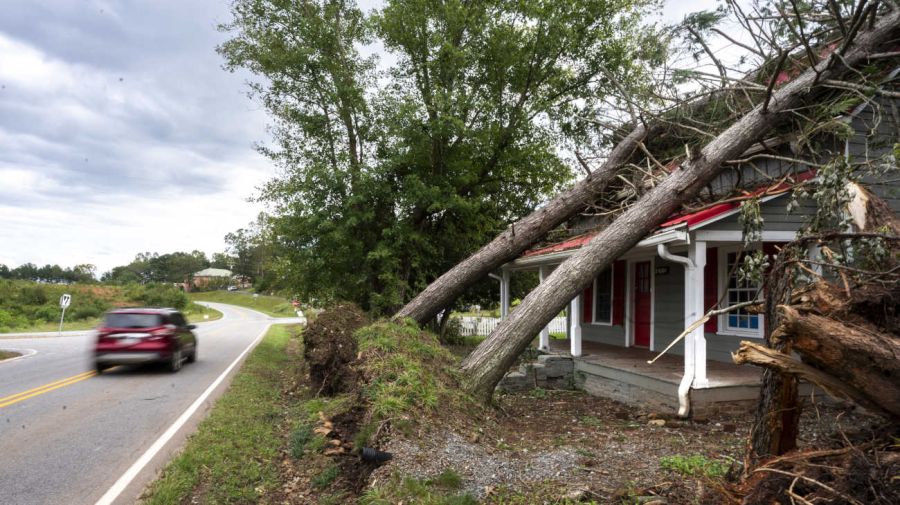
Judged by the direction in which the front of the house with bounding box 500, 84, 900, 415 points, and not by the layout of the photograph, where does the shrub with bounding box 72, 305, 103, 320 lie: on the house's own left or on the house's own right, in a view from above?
on the house's own right

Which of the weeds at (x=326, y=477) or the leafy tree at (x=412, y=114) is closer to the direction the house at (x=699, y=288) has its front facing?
the weeds

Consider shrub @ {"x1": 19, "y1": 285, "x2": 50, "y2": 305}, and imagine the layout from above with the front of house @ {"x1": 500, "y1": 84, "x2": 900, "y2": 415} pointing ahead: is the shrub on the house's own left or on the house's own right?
on the house's own right

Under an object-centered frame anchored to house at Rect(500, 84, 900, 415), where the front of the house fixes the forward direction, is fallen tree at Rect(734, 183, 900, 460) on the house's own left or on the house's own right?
on the house's own left

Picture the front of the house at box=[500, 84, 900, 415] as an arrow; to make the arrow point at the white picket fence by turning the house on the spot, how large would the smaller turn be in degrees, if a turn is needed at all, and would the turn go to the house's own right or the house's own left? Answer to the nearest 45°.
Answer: approximately 90° to the house's own right

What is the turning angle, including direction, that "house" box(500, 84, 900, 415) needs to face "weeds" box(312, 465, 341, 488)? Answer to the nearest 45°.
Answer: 0° — it already faces it

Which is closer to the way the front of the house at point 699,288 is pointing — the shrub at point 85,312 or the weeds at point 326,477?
the weeds

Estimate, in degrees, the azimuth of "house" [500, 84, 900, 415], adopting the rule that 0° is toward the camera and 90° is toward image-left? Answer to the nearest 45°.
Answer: approximately 45°

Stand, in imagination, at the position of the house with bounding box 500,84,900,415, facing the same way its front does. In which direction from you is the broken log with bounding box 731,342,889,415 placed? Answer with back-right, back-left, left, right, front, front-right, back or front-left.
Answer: front-left
